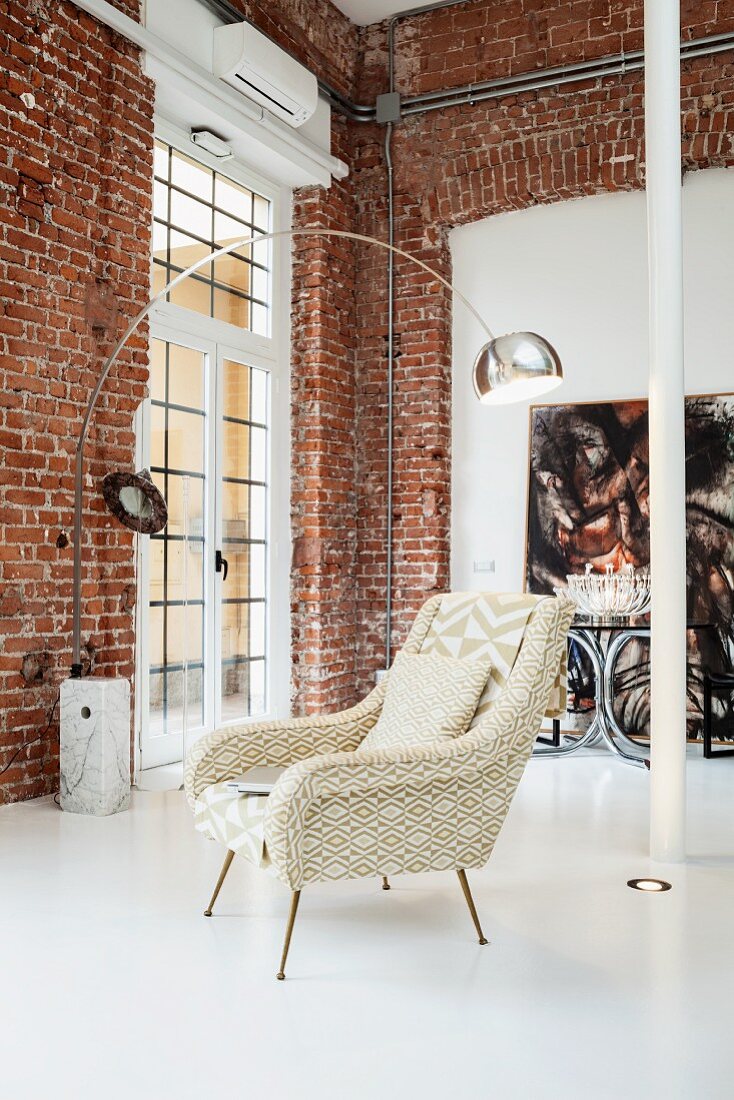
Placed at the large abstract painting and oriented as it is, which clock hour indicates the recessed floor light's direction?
The recessed floor light is roughly at 12 o'clock from the large abstract painting.

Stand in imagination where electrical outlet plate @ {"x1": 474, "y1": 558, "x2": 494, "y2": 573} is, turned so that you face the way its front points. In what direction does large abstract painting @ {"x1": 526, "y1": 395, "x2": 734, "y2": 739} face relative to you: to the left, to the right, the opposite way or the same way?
the same way

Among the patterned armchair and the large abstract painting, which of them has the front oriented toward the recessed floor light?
the large abstract painting

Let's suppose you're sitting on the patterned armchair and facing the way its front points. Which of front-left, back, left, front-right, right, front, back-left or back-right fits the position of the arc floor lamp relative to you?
right

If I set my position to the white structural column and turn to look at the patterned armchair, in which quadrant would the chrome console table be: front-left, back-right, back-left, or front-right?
back-right

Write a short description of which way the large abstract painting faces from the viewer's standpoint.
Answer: facing the viewer

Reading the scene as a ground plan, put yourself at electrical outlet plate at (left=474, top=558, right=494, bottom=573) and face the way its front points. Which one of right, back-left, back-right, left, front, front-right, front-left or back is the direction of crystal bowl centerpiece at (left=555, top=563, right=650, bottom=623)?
front-left

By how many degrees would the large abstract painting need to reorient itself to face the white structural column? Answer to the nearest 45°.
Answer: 0° — it already faces it

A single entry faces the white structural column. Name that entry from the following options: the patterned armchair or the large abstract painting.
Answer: the large abstract painting

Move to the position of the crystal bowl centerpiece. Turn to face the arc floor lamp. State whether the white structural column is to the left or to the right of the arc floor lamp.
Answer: left

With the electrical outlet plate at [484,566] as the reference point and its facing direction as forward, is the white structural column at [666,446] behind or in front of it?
in front

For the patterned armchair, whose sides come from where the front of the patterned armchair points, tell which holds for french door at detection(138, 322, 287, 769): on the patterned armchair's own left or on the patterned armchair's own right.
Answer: on the patterned armchair's own right

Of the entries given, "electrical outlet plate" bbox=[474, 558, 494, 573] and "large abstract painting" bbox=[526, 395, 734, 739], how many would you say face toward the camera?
2

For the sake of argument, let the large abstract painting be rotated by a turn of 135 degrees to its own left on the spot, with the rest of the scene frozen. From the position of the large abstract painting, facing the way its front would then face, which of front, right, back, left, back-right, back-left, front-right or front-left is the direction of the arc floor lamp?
back

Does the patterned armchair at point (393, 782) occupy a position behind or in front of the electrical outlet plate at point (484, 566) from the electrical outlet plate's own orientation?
in front

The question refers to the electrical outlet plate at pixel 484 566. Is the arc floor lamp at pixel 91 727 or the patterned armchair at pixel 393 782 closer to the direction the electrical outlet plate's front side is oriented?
the patterned armchair
